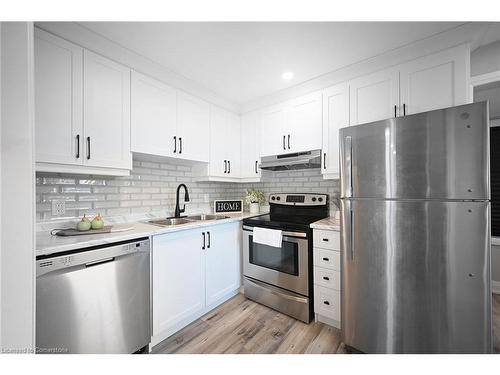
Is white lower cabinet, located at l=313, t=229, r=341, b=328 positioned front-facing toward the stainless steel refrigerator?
no

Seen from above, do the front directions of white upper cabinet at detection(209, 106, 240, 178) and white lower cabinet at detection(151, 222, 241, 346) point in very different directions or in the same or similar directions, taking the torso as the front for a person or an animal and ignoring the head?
same or similar directions

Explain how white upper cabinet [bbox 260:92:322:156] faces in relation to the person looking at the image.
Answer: facing the viewer and to the left of the viewer

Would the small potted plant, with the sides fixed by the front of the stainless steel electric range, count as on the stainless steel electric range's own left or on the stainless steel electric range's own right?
on the stainless steel electric range's own right

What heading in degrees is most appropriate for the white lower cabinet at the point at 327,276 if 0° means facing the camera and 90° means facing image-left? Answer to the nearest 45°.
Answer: approximately 45°

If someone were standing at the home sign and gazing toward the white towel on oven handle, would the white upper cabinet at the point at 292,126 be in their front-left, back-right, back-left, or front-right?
front-left

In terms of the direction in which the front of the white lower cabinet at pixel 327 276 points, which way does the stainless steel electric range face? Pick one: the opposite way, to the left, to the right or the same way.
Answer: the same way

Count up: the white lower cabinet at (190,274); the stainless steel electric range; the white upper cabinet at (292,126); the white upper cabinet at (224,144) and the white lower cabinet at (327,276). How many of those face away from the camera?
0

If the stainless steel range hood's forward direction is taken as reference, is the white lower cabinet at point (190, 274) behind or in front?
in front

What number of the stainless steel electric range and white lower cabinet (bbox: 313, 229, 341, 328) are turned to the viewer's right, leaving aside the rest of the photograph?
0

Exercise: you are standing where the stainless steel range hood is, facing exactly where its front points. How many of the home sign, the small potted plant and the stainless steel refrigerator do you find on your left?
1

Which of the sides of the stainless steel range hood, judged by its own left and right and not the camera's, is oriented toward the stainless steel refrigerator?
left

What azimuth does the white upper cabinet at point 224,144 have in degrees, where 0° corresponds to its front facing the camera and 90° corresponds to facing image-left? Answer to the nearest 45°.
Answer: approximately 315°
